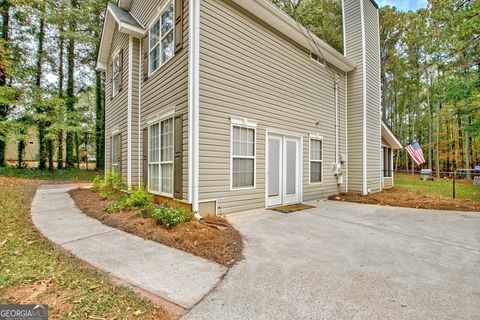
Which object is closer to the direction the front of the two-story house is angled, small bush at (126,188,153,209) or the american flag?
the small bush

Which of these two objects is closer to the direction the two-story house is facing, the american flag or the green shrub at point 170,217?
the green shrub

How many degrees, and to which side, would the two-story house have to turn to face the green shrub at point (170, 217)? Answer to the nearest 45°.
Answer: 0° — it already faces it
